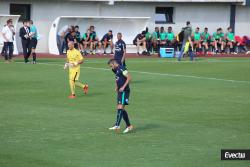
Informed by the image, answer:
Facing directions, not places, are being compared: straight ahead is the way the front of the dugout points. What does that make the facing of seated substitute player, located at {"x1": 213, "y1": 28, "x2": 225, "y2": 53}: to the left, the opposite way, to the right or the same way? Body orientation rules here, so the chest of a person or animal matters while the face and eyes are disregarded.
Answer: the same way

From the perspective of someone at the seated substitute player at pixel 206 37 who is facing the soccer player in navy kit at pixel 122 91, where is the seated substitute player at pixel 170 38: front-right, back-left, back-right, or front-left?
front-right

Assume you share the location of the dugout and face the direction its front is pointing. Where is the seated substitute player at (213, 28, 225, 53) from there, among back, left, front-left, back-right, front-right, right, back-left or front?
left

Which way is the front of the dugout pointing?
toward the camera

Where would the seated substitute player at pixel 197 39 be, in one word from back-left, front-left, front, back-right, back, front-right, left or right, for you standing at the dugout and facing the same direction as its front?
left

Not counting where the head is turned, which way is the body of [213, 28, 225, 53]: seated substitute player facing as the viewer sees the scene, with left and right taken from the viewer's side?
facing the viewer

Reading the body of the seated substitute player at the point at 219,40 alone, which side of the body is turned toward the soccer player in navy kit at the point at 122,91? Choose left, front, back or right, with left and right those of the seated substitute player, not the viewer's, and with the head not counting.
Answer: front

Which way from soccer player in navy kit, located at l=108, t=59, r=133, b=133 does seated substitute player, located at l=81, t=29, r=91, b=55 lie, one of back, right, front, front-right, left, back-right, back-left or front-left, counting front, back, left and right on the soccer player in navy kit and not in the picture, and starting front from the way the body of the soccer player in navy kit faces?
right

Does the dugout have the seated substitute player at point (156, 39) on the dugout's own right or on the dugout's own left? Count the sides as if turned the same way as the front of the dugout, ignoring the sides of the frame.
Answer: on the dugout's own left

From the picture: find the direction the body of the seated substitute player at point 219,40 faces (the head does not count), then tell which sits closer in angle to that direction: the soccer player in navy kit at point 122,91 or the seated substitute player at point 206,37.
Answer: the soccer player in navy kit
